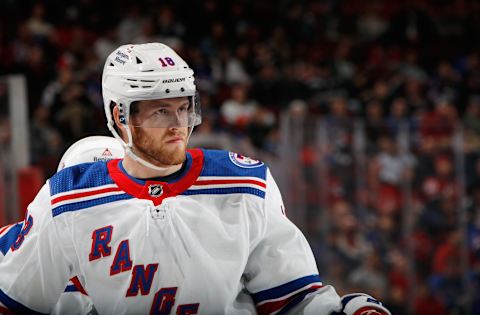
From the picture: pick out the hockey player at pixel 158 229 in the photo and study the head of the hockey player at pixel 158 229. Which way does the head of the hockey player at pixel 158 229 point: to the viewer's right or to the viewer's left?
to the viewer's right

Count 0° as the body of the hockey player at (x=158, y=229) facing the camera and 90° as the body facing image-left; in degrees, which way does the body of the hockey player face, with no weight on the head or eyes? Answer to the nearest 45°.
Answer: approximately 0°
